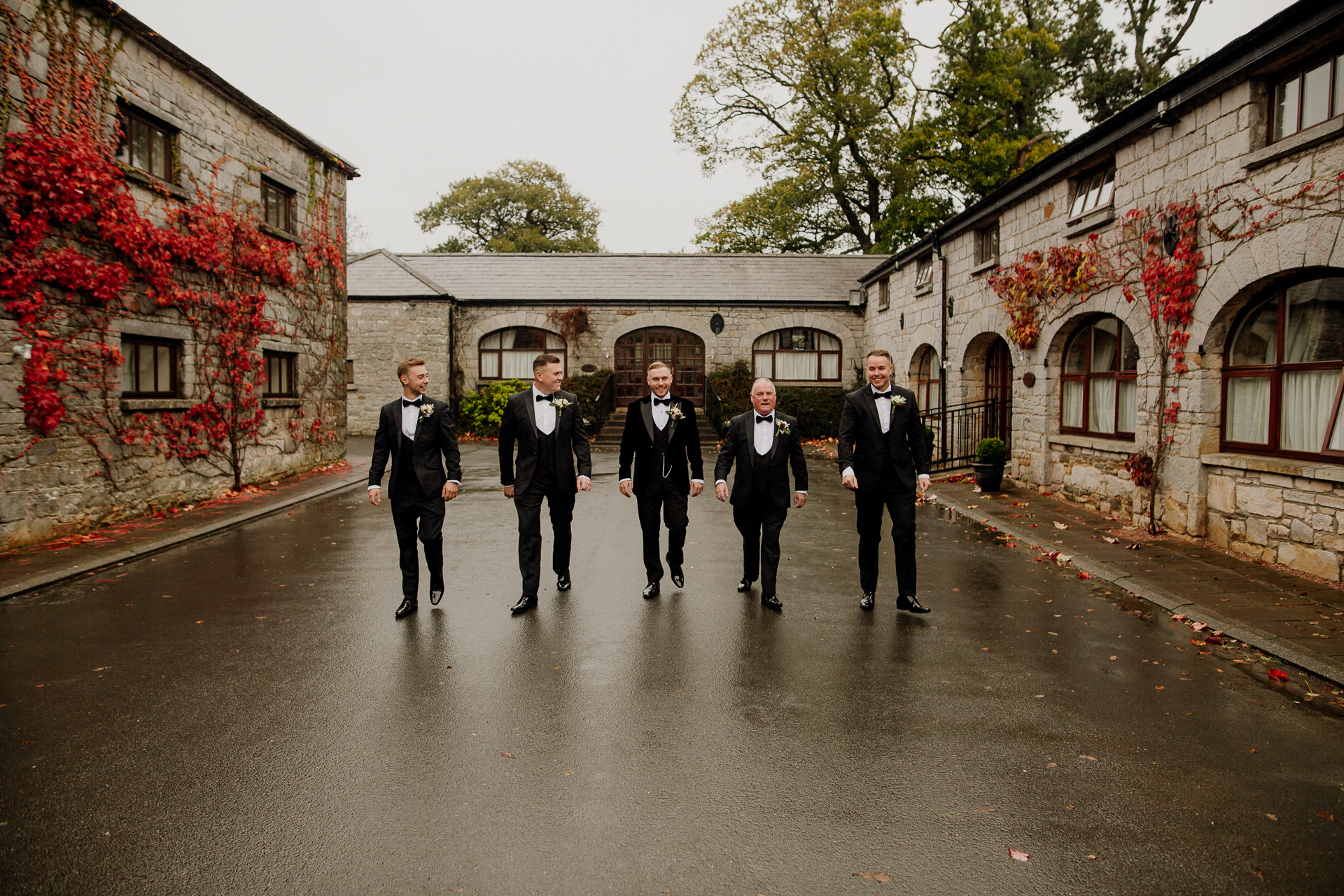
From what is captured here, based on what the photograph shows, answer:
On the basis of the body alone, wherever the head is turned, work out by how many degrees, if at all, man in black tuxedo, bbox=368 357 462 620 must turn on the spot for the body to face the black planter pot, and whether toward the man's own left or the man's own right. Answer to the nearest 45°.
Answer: approximately 135° to the man's own left

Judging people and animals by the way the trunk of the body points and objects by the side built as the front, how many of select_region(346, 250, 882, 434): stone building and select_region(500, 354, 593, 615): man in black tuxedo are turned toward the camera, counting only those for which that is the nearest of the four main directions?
2

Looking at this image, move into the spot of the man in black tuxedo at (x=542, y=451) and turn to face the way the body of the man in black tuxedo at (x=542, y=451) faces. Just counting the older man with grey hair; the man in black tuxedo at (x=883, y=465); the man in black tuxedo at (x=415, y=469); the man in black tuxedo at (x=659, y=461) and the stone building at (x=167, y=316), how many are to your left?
3

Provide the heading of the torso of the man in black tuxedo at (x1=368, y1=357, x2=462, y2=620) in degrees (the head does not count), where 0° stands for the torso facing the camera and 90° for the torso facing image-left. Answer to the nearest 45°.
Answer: approximately 0°

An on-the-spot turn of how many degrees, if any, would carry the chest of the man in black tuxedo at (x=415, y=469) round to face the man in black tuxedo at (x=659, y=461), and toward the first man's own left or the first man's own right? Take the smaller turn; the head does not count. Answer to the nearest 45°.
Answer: approximately 90° to the first man's own left

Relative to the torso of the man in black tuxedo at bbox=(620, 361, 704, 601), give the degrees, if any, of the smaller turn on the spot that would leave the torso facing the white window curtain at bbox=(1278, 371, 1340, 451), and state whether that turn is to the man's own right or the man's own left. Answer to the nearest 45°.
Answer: approximately 90° to the man's own left

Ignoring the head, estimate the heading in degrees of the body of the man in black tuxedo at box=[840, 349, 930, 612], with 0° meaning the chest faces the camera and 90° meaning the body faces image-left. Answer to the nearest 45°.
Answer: approximately 0°

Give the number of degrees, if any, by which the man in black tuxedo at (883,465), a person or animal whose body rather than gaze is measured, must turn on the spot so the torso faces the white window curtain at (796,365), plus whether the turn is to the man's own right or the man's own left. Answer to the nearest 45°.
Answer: approximately 180°

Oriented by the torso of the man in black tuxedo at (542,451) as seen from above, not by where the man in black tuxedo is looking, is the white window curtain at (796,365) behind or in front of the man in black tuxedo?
behind

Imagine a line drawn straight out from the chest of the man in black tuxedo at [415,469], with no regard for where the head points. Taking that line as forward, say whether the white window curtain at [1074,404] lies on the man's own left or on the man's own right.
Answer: on the man's own left

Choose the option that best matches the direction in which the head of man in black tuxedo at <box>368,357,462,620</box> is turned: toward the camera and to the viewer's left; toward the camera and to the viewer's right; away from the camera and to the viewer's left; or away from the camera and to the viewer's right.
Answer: toward the camera and to the viewer's right
